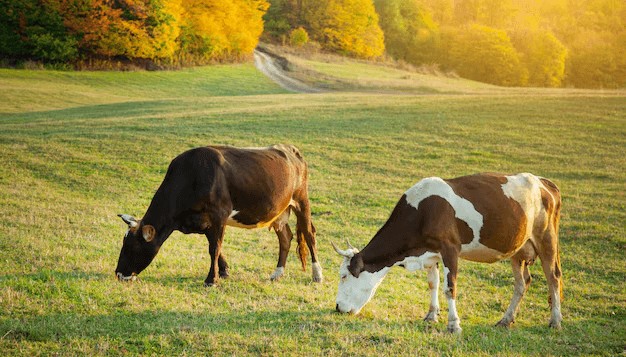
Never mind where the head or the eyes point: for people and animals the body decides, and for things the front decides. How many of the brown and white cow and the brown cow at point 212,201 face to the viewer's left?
2

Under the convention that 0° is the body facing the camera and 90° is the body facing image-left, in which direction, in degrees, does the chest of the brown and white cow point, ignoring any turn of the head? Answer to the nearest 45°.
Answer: approximately 90°

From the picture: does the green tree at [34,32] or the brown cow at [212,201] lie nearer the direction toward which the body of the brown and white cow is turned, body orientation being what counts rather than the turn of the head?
the brown cow

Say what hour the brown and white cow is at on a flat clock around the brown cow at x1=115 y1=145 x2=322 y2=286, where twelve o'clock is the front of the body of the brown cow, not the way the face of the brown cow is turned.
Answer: The brown and white cow is roughly at 7 o'clock from the brown cow.

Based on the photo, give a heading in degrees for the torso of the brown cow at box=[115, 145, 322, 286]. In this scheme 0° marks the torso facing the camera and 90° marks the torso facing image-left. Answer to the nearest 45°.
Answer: approximately 90°

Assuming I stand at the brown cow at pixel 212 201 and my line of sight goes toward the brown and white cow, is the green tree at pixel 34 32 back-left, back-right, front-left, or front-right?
back-left

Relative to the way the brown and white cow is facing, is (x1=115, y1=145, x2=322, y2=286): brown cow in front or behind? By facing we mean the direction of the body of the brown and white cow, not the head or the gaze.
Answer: in front

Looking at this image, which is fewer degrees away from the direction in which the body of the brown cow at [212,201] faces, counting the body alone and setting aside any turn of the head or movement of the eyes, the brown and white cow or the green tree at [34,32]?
the green tree

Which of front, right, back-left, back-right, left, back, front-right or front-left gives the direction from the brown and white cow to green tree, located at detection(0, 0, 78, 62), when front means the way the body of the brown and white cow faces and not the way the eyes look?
front-right
